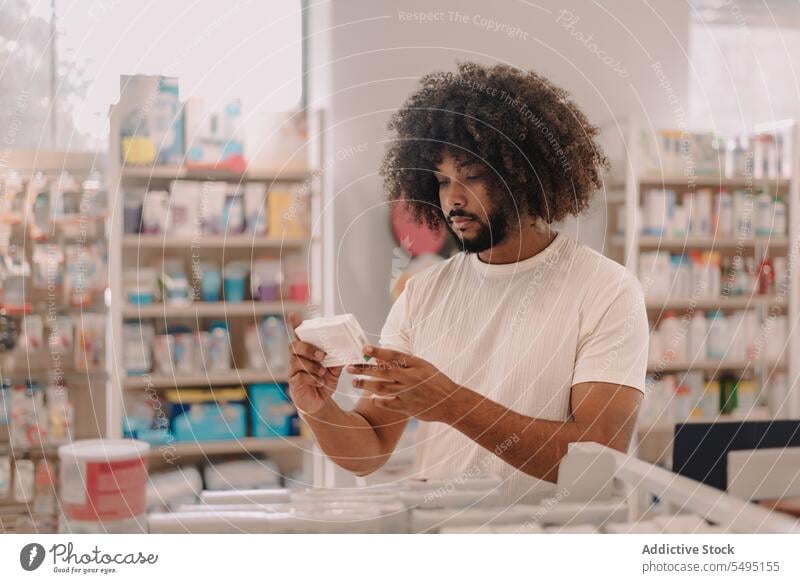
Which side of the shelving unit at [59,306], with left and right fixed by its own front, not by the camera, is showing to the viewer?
front

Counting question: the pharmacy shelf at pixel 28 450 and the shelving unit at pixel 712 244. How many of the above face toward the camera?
2

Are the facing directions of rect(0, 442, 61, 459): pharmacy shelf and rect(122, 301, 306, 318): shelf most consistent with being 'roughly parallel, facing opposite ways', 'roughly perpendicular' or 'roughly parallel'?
roughly parallel

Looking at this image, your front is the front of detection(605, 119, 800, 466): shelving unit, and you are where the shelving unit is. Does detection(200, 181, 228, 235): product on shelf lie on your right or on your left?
on your right

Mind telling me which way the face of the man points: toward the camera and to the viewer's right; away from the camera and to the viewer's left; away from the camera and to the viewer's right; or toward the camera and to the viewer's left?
toward the camera and to the viewer's left

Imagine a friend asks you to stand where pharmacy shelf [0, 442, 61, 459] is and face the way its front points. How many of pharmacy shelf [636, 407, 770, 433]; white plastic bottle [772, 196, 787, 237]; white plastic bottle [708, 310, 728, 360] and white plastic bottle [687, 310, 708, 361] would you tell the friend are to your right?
0

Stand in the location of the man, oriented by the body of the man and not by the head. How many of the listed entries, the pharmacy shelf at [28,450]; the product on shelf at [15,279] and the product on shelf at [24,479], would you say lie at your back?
0

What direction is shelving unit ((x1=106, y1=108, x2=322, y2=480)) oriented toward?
toward the camera

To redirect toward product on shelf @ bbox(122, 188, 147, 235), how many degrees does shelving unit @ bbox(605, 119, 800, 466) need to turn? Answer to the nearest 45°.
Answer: approximately 45° to its right

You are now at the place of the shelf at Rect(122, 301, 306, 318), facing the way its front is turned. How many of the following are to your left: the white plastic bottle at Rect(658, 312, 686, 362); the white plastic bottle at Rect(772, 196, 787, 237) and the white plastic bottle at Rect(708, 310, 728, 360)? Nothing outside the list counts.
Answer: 3

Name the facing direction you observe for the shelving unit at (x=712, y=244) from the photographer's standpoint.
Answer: facing the viewer

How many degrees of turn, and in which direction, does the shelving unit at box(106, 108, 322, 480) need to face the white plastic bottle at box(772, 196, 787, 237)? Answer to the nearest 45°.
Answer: approximately 90° to its left

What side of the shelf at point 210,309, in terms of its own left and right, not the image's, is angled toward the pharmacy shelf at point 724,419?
left

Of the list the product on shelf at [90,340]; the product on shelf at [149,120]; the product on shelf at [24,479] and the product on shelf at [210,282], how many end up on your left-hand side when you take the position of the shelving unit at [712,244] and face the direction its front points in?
0
